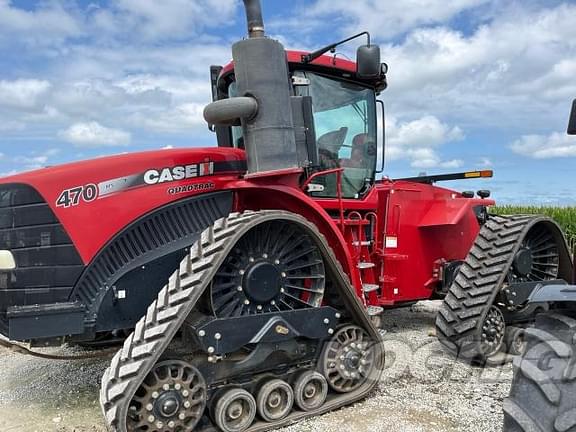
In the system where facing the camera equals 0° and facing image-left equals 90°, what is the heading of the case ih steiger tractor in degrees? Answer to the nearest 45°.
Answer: approximately 45°
